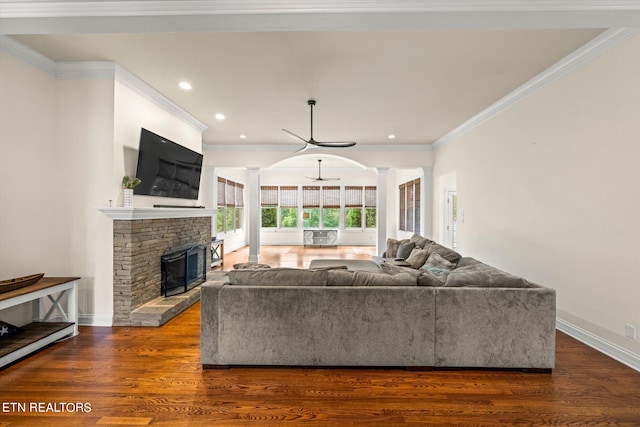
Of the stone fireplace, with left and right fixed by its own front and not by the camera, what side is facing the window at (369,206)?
left

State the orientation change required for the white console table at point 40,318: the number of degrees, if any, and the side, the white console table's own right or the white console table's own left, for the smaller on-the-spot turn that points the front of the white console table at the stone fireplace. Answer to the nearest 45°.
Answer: approximately 45° to the white console table's own left

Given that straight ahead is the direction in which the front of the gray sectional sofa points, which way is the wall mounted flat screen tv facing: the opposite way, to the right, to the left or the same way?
to the right

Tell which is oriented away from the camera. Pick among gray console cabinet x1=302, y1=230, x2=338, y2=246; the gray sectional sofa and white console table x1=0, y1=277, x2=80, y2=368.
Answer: the gray sectional sofa

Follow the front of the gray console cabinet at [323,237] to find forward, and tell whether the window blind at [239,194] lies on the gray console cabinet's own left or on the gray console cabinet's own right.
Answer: on the gray console cabinet's own right

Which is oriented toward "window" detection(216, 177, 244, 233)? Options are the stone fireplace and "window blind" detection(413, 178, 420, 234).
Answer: the window blind

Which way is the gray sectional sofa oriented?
away from the camera

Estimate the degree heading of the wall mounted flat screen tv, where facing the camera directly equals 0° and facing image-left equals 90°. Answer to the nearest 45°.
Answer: approximately 315°

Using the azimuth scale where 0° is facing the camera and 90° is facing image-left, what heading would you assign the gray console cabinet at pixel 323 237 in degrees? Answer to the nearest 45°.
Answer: approximately 0°

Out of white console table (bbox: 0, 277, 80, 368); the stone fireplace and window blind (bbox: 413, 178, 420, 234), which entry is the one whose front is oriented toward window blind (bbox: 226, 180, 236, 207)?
window blind (bbox: 413, 178, 420, 234)

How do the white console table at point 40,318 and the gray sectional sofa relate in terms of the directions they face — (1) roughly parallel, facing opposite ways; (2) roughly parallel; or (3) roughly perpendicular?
roughly perpendicular

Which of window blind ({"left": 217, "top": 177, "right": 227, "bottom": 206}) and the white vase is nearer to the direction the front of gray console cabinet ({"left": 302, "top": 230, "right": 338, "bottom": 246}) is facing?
the white vase

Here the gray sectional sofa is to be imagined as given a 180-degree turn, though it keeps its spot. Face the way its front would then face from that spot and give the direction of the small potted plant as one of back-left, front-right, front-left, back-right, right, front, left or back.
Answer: right

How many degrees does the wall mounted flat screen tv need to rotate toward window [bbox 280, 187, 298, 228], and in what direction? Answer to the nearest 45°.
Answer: approximately 90° to its left

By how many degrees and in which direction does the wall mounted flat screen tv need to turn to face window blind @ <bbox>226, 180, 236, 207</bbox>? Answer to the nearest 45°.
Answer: approximately 135° to its left

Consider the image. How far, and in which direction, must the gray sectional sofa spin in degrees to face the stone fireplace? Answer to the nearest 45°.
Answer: approximately 90° to its left
